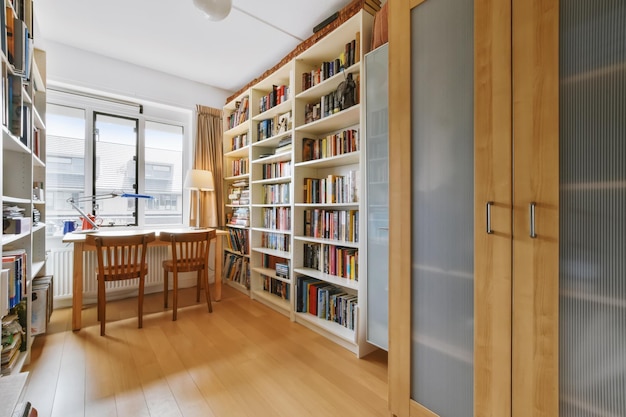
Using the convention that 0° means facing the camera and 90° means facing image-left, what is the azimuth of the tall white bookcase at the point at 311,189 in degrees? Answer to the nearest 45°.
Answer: approximately 45°

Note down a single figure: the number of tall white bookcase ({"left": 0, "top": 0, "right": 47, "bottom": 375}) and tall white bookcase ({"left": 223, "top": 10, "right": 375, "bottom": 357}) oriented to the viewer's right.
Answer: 1

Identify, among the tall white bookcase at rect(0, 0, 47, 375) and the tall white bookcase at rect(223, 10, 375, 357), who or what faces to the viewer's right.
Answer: the tall white bookcase at rect(0, 0, 47, 375)

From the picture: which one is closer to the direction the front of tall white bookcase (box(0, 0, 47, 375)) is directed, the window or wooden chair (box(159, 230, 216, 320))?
the wooden chair

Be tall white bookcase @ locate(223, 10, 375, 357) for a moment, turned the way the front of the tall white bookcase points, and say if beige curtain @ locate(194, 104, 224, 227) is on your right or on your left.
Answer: on your right

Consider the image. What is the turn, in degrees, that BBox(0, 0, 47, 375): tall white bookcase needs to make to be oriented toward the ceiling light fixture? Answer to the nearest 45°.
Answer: approximately 45° to its right

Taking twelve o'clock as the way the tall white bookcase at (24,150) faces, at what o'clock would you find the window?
The window is roughly at 10 o'clock from the tall white bookcase.

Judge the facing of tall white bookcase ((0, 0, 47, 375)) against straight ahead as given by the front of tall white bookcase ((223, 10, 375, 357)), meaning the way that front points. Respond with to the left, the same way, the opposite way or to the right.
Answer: the opposite way

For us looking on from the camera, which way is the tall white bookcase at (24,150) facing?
facing to the right of the viewer

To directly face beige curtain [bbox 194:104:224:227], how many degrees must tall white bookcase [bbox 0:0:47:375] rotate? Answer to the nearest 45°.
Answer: approximately 45° to its left

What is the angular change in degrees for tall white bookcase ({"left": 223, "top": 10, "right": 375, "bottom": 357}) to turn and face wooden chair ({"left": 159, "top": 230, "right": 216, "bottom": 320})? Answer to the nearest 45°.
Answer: approximately 45° to its right
